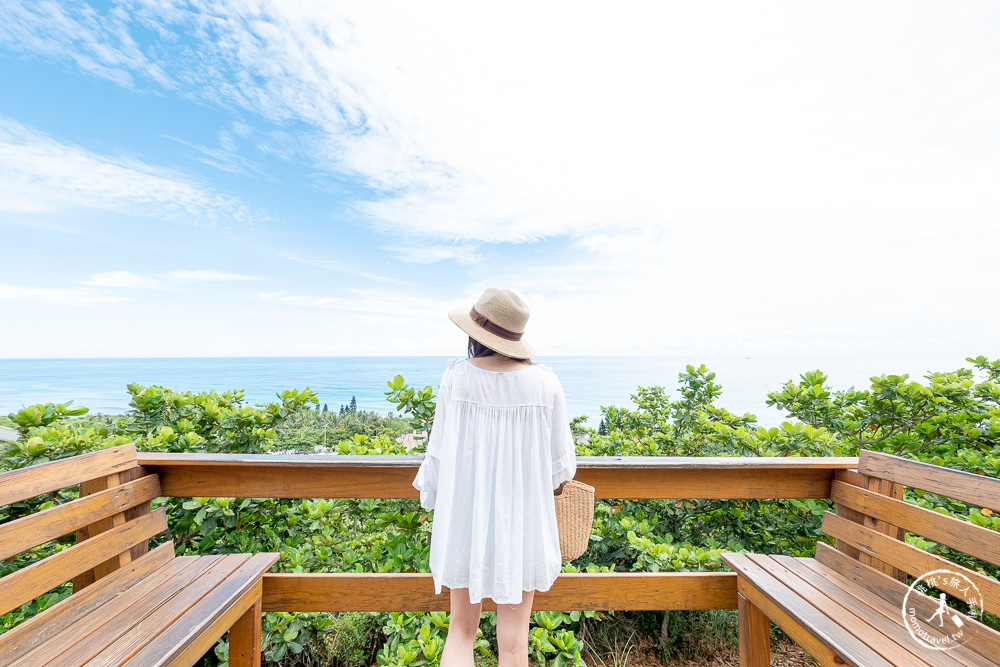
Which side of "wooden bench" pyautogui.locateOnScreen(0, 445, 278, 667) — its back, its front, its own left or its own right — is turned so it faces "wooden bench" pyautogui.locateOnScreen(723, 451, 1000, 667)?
front

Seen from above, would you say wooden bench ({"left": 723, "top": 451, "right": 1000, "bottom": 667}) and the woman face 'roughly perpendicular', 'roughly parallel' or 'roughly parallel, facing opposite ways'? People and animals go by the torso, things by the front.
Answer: roughly perpendicular

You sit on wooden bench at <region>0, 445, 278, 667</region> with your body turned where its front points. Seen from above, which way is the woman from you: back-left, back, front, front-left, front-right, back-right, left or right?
front

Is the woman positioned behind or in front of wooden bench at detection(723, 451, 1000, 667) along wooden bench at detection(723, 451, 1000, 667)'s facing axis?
in front

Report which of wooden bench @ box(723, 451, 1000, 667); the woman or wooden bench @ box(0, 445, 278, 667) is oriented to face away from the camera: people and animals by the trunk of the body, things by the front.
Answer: the woman

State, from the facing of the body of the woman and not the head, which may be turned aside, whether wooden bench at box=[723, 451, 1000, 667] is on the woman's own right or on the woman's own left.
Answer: on the woman's own right

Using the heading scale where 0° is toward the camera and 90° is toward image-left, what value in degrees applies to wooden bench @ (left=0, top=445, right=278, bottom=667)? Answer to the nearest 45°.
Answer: approximately 315°

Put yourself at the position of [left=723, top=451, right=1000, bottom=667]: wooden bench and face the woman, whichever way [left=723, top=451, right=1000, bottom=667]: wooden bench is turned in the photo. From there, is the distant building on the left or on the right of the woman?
right

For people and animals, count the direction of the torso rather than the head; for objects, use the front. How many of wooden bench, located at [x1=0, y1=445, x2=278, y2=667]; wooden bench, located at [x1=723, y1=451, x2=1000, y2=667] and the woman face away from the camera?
1

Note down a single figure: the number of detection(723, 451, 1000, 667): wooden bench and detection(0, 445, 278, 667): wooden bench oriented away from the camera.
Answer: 0

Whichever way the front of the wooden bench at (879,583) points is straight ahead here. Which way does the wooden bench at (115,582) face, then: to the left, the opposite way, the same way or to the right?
the opposite way

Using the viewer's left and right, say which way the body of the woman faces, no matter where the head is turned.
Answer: facing away from the viewer

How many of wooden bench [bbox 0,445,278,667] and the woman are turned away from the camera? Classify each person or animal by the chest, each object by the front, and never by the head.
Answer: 1

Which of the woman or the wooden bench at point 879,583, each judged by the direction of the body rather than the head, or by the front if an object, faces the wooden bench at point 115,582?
the wooden bench at point 879,583

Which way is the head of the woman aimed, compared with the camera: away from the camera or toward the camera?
away from the camera

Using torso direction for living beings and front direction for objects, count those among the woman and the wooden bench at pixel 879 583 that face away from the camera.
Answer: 1

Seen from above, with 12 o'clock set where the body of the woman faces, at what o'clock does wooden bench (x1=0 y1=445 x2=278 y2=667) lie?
The wooden bench is roughly at 9 o'clock from the woman.

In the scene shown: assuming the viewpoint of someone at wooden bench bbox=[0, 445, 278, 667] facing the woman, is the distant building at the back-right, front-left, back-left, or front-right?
front-left
